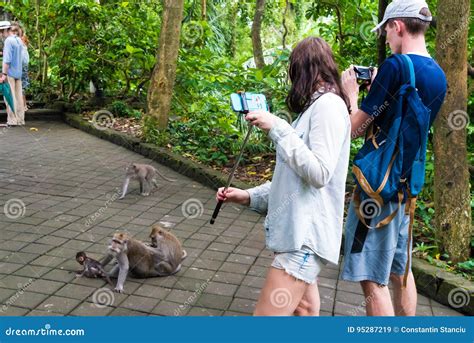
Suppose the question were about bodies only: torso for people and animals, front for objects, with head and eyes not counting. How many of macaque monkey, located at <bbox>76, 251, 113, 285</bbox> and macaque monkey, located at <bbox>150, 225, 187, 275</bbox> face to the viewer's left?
2

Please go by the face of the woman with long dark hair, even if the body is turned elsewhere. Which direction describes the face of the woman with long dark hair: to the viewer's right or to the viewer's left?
to the viewer's left

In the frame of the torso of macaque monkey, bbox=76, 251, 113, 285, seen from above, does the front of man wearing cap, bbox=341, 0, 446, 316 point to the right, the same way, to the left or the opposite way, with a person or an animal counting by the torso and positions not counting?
to the right

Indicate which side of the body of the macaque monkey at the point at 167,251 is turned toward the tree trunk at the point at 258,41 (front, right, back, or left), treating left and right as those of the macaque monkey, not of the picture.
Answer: right

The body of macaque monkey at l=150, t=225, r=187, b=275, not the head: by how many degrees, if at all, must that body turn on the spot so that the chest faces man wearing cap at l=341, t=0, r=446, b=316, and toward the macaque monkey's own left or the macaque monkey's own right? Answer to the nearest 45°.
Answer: approximately 135° to the macaque monkey's own left

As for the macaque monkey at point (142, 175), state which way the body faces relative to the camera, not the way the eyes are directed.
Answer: to the viewer's left

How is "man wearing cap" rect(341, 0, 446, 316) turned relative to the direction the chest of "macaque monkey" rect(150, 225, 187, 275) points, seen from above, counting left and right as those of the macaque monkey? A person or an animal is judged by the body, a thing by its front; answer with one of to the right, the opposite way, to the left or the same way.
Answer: to the right

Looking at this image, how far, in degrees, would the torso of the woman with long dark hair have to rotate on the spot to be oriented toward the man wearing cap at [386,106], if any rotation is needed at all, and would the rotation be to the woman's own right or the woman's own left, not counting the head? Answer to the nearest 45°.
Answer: approximately 135° to the woman's own right

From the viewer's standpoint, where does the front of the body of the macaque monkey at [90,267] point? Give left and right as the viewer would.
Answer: facing to the left of the viewer

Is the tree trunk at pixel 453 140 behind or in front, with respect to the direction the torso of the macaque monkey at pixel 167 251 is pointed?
behind

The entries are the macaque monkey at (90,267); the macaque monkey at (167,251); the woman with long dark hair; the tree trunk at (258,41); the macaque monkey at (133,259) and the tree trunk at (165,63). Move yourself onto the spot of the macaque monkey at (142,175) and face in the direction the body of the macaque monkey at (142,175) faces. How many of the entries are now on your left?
4

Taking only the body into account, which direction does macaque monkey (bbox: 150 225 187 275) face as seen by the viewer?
to the viewer's left

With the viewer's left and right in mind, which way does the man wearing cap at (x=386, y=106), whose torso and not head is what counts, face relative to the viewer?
facing away from the viewer and to the left of the viewer
